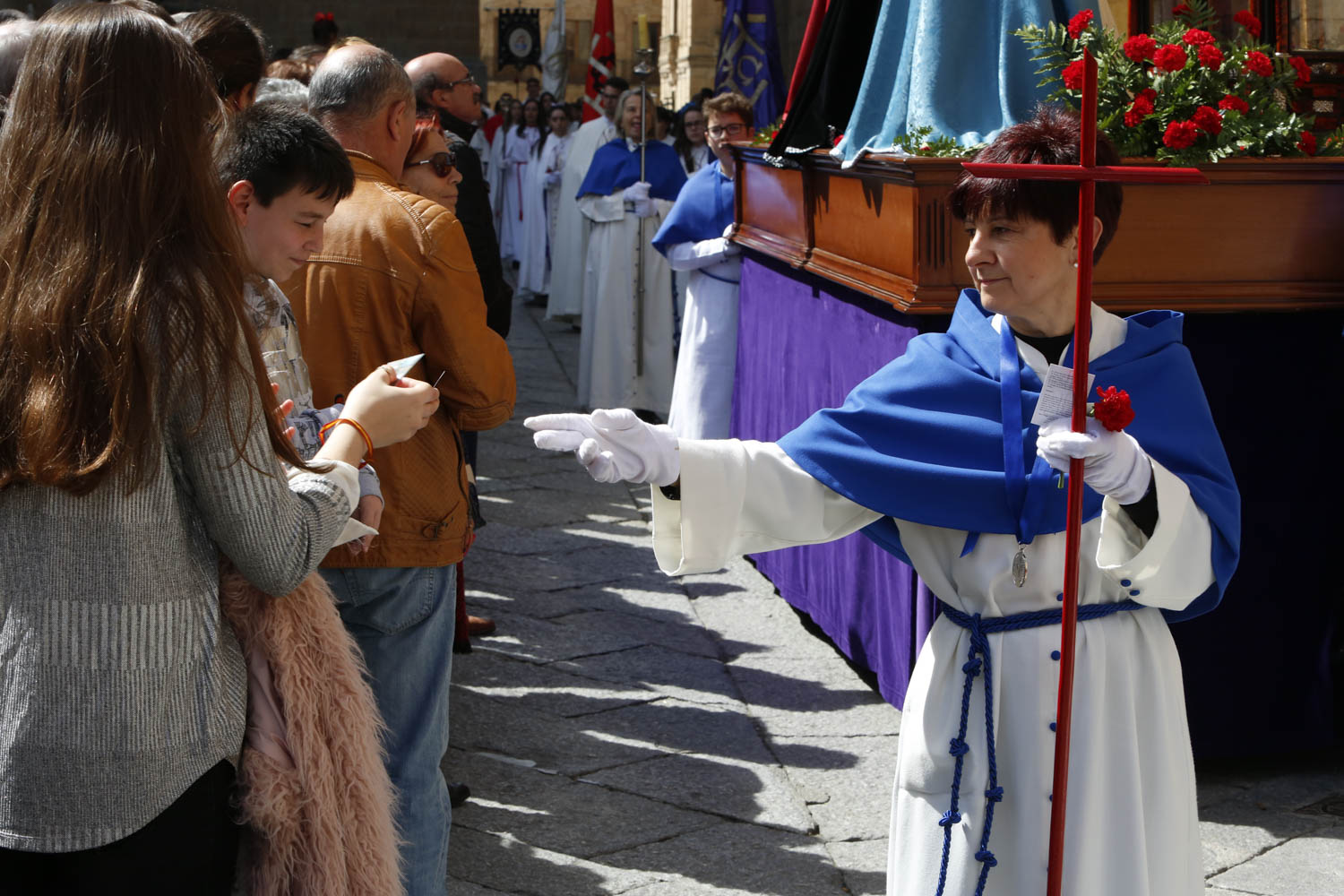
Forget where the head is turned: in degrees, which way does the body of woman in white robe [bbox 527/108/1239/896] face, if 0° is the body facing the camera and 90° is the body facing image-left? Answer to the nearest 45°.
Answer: approximately 45°

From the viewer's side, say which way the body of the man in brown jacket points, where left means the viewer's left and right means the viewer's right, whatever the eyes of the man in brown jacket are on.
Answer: facing away from the viewer and to the right of the viewer

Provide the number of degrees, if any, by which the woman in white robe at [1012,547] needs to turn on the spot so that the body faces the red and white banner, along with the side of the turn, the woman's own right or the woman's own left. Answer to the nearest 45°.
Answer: approximately 135° to the woman's own right

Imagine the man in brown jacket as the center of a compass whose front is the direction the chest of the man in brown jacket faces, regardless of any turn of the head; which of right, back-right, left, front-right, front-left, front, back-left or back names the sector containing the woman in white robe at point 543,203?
front-left

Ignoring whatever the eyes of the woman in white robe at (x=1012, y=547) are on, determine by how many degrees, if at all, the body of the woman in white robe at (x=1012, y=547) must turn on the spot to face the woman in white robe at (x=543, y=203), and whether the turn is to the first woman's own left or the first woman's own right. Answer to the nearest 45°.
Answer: approximately 135° to the first woman's own right

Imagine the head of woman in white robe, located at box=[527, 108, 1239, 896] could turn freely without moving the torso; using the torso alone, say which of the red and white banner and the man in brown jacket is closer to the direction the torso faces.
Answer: the man in brown jacket

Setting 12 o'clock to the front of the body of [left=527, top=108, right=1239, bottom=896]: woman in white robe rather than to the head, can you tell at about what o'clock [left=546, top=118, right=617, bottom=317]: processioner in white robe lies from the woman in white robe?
The processioner in white robe is roughly at 4 o'clock from the woman in white robe.

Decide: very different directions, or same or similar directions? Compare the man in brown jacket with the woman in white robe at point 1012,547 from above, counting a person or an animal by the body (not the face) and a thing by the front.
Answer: very different directions

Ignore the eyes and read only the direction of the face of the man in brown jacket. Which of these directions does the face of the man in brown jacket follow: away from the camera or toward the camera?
away from the camera
